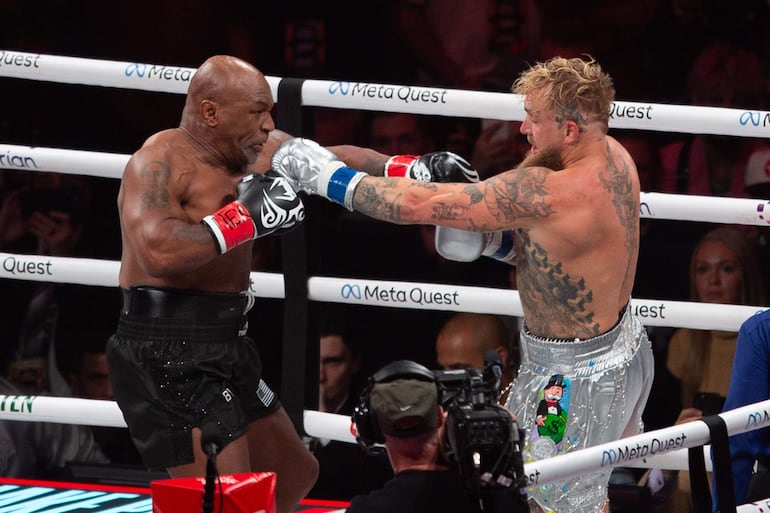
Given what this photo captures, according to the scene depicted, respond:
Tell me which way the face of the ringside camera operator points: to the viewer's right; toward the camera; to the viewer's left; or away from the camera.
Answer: away from the camera

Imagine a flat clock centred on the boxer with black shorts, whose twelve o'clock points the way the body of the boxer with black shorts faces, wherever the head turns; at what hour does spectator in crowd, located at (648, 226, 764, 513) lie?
The spectator in crowd is roughly at 11 o'clock from the boxer with black shorts.

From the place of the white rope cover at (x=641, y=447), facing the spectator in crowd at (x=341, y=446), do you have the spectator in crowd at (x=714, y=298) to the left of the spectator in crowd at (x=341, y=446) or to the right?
right

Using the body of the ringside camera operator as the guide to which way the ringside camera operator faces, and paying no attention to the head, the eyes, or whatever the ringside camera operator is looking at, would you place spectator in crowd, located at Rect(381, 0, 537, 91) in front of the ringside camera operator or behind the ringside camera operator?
in front

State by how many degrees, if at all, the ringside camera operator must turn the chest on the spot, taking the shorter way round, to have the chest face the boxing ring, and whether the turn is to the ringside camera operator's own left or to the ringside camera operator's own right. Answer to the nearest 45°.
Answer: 0° — they already face it

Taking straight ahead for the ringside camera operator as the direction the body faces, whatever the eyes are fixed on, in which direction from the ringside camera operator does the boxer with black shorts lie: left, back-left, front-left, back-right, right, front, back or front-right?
front-left

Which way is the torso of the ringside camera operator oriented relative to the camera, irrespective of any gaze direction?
away from the camera

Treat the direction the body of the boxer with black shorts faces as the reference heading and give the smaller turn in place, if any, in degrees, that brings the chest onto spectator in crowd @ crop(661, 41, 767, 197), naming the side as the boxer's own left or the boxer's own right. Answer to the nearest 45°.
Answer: approximately 45° to the boxer's own left

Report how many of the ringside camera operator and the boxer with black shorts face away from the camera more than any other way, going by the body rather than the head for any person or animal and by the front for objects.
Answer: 1

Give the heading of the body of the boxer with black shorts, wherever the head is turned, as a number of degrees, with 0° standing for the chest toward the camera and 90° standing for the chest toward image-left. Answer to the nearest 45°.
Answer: approximately 270°

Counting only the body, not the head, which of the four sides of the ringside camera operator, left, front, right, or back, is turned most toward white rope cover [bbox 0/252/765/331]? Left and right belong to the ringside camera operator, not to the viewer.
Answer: front

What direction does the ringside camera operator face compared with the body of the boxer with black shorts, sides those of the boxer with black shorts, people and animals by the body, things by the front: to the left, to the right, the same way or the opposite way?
to the left

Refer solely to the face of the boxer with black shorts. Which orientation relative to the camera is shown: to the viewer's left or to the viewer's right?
to the viewer's right

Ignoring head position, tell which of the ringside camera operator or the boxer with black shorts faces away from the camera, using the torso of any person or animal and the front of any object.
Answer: the ringside camera operator
